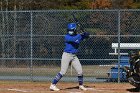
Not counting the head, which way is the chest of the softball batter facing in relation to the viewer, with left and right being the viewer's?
facing the viewer and to the right of the viewer
